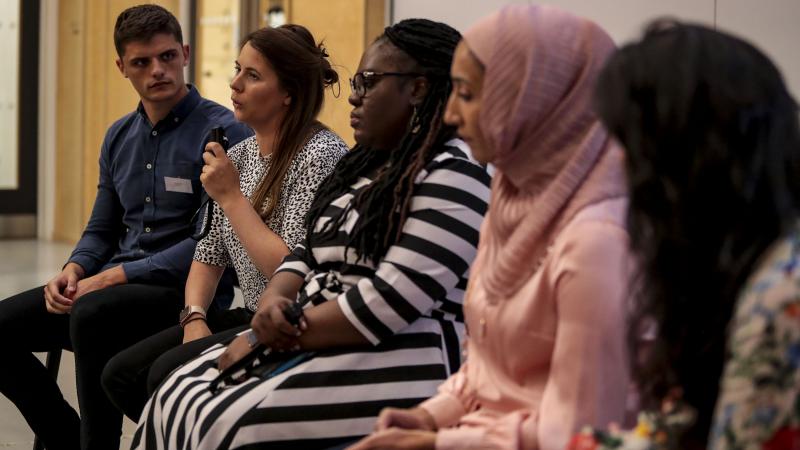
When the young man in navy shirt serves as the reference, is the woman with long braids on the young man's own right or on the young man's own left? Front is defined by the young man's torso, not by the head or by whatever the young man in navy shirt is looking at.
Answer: on the young man's own left

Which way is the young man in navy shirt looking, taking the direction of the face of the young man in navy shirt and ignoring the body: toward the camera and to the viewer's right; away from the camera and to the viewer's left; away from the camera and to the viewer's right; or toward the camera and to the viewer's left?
toward the camera and to the viewer's right

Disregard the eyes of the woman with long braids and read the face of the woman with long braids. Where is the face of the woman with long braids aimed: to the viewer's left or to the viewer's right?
to the viewer's left

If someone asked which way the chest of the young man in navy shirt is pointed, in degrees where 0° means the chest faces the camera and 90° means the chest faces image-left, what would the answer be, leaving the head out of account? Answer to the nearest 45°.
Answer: approximately 45°
